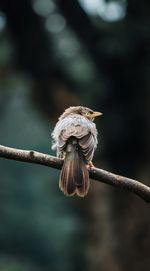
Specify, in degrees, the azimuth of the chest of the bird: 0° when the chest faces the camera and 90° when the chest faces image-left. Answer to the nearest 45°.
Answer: approximately 180°
